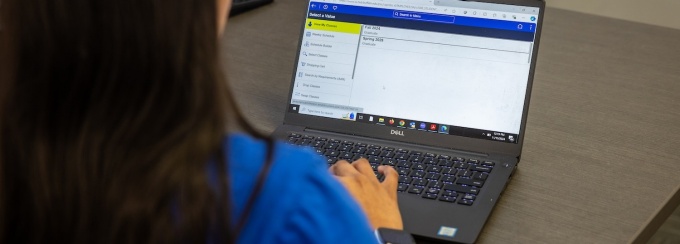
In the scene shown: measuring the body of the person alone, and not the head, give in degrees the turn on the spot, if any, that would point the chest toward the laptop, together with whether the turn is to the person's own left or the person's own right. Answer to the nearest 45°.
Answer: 0° — they already face it

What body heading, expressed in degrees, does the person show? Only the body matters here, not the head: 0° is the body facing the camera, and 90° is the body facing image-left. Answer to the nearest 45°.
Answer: approximately 225°

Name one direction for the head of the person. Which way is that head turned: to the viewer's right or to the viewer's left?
to the viewer's right
